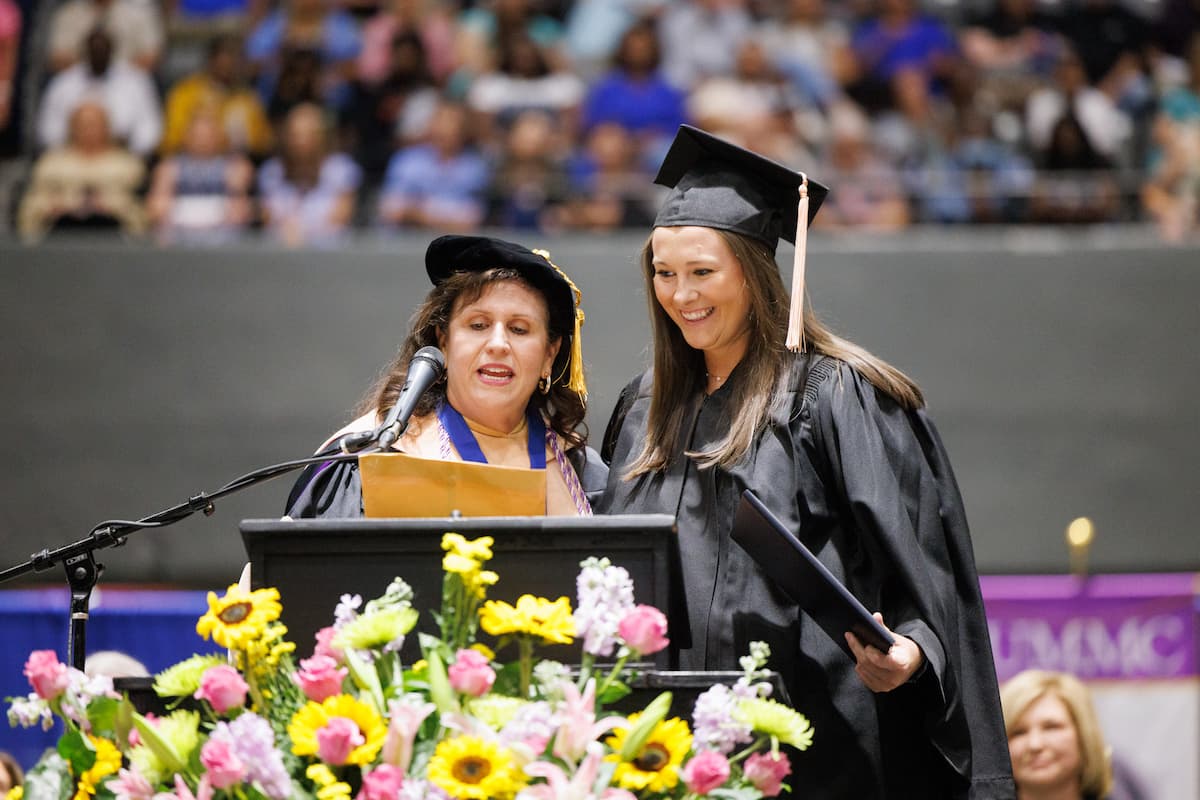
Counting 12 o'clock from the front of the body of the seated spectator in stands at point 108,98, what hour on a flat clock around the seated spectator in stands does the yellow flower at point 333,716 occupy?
The yellow flower is roughly at 12 o'clock from the seated spectator in stands.

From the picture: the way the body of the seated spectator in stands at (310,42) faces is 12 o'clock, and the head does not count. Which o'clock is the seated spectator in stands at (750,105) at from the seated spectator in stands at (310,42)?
the seated spectator in stands at (750,105) is roughly at 10 o'clock from the seated spectator in stands at (310,42).

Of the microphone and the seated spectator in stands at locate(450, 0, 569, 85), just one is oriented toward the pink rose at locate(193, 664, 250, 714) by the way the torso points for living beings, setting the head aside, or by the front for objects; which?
the seated spectator in stands

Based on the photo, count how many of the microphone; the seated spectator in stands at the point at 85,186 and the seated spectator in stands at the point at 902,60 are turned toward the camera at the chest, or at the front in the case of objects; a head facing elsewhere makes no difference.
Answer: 2

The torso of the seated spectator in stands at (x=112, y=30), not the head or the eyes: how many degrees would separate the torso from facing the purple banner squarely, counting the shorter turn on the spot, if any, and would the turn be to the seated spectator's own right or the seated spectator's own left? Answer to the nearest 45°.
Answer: approximately 45° to the seated spectator's own left

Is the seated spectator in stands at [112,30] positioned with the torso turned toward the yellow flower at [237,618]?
yes

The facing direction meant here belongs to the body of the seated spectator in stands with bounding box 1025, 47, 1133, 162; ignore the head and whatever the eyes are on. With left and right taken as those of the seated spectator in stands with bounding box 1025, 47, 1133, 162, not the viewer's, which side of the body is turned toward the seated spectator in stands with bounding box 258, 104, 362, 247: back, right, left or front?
right

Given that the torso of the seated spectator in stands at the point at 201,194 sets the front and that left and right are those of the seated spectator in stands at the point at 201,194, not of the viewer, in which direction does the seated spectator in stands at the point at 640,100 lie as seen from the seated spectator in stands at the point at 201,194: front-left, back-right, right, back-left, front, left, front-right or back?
left

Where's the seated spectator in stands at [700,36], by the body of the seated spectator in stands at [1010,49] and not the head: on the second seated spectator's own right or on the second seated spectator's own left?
on the second seated spectator's own right

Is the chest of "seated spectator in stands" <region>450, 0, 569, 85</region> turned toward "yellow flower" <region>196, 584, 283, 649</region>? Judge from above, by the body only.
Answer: yes

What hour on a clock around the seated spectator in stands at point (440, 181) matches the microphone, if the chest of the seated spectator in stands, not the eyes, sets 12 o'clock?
The microphone is roughly at 12 o'clock from the seated spectator in stands.
